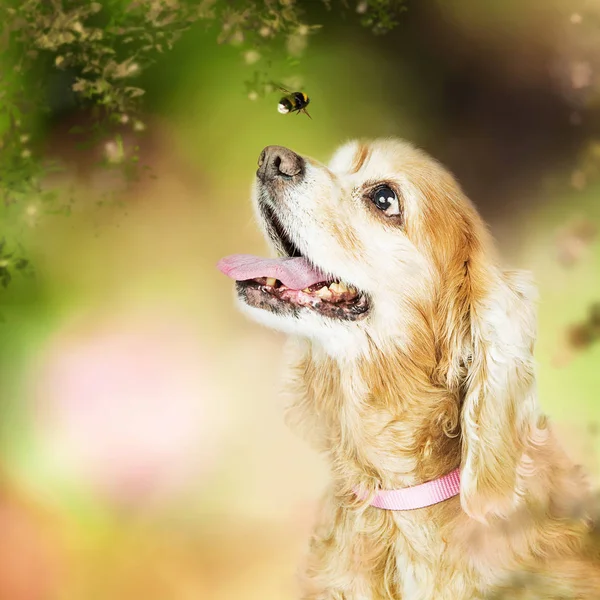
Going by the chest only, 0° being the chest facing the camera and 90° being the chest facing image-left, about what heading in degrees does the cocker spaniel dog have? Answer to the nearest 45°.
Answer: approximately 45°
